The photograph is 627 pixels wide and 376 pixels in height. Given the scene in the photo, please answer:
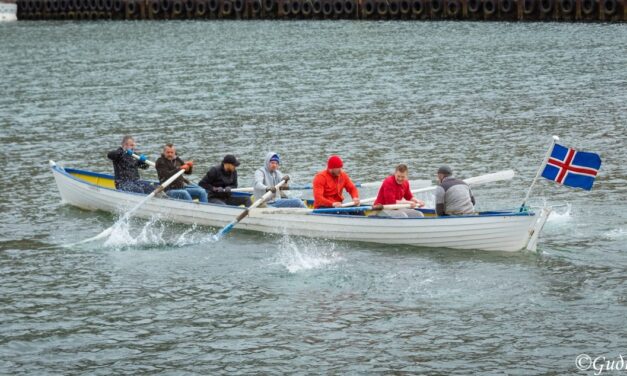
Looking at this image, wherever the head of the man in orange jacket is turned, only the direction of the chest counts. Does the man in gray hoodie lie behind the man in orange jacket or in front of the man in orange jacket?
behind

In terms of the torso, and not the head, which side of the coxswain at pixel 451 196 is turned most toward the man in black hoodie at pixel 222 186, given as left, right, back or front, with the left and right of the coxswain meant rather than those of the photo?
front

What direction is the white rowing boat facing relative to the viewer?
to the viewer's left

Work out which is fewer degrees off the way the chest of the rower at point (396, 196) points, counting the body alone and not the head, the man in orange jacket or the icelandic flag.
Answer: the icelandic flag

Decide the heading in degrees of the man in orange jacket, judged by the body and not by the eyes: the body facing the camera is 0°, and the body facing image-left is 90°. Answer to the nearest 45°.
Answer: approximately 315°

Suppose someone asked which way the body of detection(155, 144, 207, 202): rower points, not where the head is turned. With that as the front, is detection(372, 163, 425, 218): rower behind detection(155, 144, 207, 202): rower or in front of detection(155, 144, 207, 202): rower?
in front

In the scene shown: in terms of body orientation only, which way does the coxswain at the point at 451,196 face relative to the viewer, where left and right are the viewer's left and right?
facing away from the viewer and to the left of the viewer

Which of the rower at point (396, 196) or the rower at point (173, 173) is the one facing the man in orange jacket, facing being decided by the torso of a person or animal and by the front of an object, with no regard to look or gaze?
the rower at point (173, 173)

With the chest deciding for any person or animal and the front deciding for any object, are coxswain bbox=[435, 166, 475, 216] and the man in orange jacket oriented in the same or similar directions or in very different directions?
very different directions

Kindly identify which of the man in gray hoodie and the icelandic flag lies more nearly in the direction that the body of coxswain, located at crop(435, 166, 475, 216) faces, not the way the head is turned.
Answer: the man in gray hoodie

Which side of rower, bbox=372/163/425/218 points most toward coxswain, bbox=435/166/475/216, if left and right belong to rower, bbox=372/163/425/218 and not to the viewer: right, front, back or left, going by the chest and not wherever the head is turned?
front

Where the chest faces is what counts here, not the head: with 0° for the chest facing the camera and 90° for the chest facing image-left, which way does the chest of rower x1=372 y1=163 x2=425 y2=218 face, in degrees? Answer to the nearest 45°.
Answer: approximately 315°
